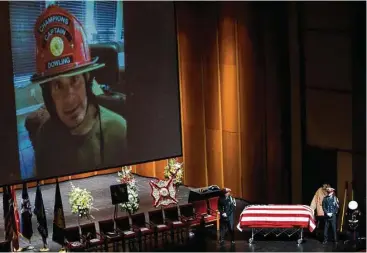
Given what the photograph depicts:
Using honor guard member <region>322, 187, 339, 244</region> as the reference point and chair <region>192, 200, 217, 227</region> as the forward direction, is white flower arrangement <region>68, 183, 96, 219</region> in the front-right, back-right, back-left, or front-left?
front-left

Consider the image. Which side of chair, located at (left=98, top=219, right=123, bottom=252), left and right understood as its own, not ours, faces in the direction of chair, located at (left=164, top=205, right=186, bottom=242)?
left

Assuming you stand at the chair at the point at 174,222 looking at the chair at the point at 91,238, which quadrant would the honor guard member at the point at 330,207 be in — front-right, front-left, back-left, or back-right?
back-left

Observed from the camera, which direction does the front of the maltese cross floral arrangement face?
facing the viewer

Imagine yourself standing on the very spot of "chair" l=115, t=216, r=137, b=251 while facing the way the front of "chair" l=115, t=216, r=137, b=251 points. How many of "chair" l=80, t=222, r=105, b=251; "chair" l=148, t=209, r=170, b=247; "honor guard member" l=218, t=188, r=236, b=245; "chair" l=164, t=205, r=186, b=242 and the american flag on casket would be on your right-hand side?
1

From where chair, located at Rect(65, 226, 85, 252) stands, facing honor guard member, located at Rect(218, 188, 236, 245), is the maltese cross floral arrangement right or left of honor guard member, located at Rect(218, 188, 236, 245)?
left

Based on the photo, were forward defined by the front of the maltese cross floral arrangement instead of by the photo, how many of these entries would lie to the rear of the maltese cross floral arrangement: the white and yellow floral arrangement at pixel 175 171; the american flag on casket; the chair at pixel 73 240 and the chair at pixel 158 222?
1

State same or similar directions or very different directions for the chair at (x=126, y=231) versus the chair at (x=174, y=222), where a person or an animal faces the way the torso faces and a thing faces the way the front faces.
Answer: same or similar directions

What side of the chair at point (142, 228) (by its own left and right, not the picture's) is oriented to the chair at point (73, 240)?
right

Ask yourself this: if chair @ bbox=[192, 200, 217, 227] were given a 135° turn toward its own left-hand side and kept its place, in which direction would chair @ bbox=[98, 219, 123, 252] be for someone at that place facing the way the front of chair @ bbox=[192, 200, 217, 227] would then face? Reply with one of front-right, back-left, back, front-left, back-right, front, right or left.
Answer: back-left

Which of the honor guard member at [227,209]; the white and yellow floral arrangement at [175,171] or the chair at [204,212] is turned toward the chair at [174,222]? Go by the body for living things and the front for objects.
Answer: the white and yellow floral arrangement

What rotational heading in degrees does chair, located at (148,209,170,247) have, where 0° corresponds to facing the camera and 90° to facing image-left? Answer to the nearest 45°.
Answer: approximately 315°

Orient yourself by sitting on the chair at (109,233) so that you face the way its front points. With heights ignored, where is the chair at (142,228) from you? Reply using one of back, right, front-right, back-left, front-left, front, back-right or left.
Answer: left
